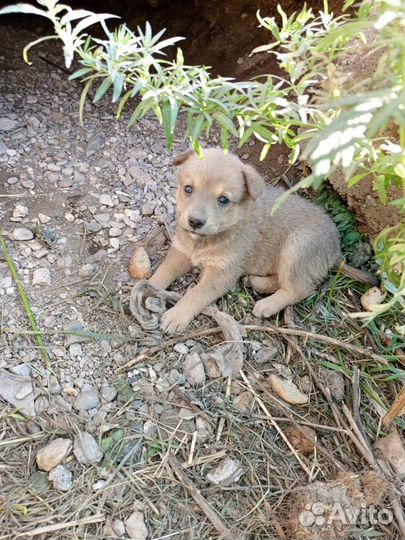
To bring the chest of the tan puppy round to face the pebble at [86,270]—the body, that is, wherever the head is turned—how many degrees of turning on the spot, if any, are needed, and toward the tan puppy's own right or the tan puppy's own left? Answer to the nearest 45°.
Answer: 0° — it already faces it

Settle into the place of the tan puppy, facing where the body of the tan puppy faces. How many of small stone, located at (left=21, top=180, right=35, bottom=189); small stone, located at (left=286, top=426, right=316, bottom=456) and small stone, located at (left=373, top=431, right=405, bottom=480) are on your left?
2

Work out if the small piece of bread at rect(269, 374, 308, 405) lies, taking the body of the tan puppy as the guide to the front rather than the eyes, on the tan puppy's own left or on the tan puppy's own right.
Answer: on the tan puppy's own left

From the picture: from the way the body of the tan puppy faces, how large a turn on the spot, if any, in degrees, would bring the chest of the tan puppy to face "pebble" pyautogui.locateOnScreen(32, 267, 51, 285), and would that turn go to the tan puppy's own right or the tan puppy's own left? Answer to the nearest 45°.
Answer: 0° — it already faces it

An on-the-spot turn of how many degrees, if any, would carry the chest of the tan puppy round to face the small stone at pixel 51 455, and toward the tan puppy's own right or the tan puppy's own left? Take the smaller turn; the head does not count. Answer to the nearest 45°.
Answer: approximately 45° to the tan puppy's own left

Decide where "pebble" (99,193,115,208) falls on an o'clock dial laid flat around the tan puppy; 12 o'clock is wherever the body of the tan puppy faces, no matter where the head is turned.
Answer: The pebble is roughly at 2 o'clock from the tan puppy.

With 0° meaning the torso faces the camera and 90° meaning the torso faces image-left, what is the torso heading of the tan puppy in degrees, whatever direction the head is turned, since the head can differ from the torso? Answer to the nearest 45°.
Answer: approximately 45°

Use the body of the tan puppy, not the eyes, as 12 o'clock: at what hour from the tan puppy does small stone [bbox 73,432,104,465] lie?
The small stone is roughly at 11 o'clock from the tan puppy.

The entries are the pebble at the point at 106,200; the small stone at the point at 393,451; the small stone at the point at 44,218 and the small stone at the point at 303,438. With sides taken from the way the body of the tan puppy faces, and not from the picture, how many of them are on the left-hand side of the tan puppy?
2

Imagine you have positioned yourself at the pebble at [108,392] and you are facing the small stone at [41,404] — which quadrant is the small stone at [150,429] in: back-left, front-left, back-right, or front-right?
back-left

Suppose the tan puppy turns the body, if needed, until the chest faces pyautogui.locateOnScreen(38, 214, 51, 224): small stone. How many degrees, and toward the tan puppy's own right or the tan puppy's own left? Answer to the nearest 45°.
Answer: approximately 45° to the tan puppy's own right

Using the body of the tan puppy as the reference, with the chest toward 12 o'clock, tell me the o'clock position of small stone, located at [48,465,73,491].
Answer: The small stone is roughly at 11 o'clock from the tan puppy.

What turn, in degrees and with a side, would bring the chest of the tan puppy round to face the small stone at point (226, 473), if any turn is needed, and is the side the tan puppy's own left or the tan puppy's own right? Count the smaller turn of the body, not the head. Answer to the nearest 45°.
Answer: approximately 45° to the tan puppy's own left

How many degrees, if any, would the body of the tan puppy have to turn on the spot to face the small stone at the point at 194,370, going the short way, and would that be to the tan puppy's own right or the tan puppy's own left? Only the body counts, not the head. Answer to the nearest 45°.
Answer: approximately 45° to the tan puppy's own left
